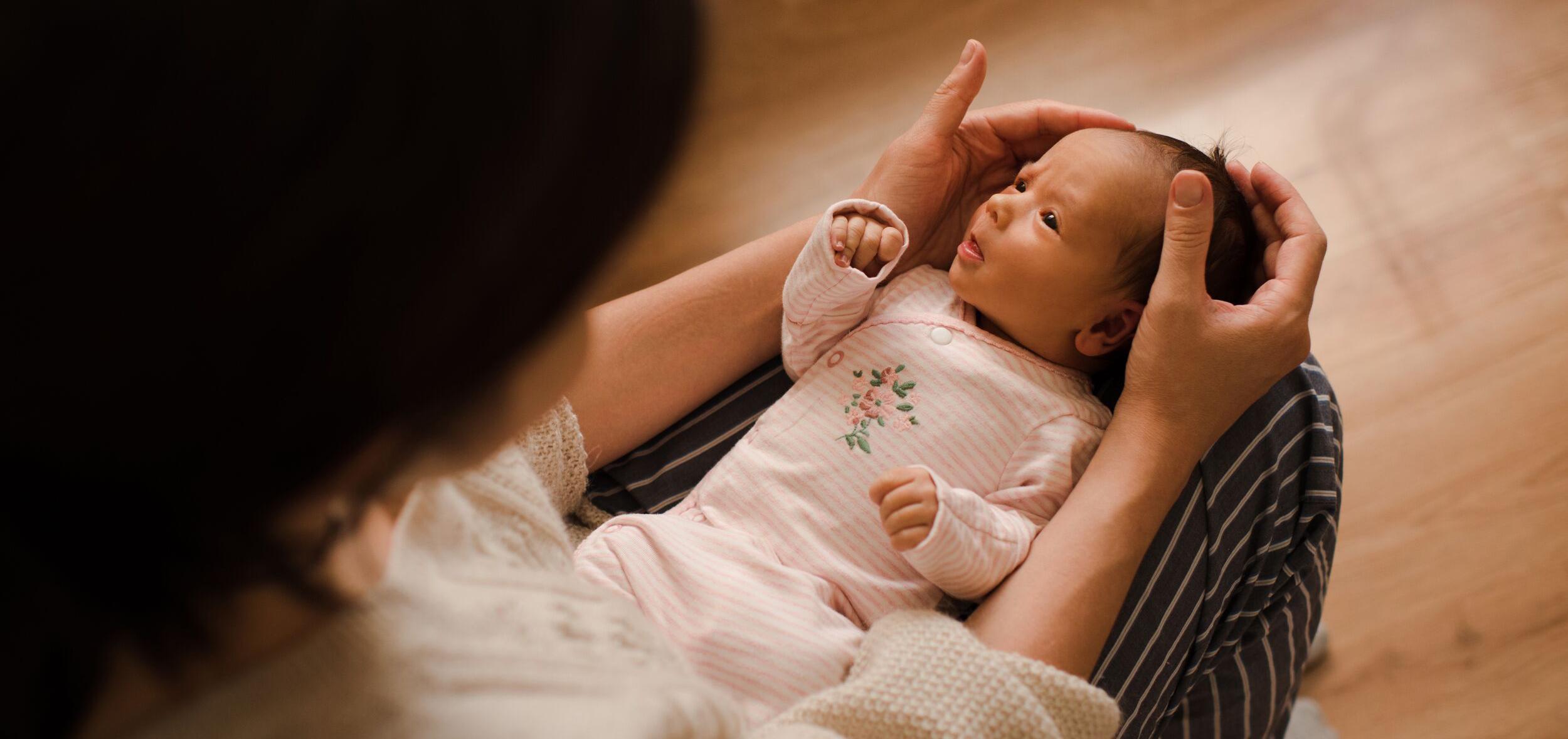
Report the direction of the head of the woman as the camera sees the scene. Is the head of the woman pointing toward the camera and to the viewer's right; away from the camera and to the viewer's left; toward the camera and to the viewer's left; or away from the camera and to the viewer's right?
away from the camera and to the viewer's right

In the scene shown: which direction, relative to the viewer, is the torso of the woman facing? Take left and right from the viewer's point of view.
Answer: facing away from the viewer and to the right of the viewer
